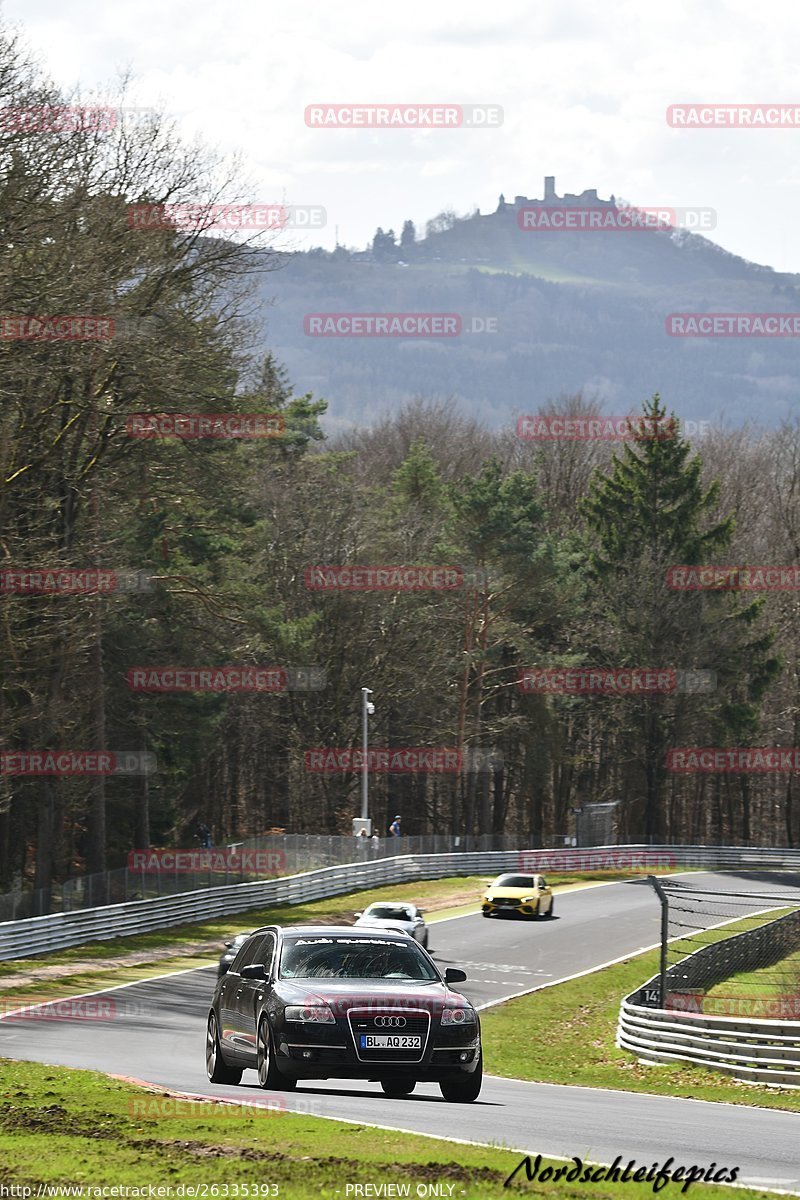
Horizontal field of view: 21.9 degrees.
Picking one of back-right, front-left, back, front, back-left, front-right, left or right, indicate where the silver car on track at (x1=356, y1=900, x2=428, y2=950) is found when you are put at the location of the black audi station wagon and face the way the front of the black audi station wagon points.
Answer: back-left

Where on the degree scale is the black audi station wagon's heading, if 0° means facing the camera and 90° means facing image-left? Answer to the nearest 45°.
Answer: approximately 315°

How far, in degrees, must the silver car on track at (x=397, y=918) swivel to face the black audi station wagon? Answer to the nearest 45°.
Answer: approximately 45° to its left

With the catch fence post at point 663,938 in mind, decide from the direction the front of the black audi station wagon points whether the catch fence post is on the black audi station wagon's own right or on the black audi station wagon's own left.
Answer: on the black audi station wagon's own left

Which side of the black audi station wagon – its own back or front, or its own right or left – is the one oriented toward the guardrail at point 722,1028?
left
